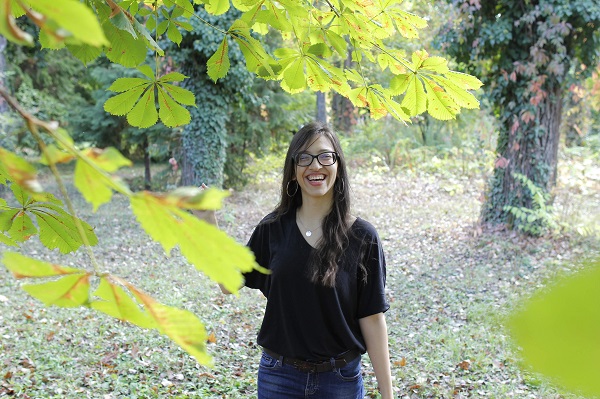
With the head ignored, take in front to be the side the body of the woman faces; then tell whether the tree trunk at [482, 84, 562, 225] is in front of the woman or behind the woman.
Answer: behind

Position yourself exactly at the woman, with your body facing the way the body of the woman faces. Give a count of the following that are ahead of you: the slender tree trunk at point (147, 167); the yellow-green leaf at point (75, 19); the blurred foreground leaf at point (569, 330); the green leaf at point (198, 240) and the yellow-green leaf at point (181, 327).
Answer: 4

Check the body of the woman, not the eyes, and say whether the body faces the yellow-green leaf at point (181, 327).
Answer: yes

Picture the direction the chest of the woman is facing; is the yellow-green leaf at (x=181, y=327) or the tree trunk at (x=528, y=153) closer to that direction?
the yellow-green leaf

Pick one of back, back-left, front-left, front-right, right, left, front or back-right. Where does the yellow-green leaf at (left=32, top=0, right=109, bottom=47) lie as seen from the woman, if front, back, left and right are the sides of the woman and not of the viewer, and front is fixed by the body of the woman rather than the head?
front

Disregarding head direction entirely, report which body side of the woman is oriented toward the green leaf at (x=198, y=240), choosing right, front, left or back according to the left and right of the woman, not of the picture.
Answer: front

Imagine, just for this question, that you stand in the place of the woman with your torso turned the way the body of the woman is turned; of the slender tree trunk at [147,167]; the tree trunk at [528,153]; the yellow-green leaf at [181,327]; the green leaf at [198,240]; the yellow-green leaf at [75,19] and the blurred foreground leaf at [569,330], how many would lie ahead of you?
4

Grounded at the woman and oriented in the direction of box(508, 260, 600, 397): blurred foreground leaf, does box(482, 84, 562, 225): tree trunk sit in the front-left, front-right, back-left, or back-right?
back-left

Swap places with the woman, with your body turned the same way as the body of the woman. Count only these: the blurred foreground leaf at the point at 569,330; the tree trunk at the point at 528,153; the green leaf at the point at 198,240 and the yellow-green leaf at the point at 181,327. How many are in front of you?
3

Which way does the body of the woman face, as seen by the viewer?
toward the camera

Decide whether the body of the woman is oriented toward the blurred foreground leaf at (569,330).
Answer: yes

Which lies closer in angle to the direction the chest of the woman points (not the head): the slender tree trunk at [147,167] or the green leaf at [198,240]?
the green leaf

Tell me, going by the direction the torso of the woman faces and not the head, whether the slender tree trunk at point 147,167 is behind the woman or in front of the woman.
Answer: behind
